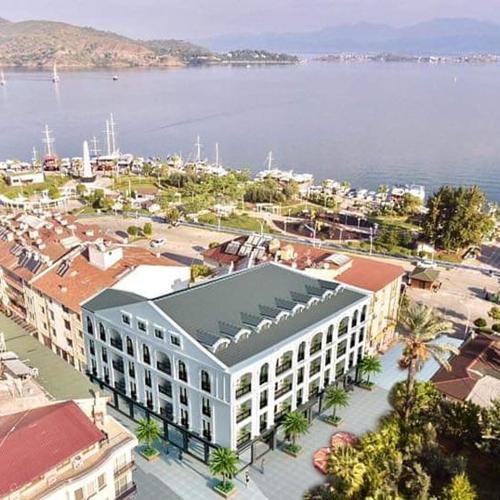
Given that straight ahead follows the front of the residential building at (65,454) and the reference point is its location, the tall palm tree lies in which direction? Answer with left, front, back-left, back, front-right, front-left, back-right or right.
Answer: front-left

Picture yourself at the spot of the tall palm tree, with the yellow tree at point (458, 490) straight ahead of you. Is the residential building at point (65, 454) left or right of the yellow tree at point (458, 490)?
right

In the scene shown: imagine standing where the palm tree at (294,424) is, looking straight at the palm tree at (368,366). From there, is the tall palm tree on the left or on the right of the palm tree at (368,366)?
right

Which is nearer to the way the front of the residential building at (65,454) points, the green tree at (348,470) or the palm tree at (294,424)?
the green tree

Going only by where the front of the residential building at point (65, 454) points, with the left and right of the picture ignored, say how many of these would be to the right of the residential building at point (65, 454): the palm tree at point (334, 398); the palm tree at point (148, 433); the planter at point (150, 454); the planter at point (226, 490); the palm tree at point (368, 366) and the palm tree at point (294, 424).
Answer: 0

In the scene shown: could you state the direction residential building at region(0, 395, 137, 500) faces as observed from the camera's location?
facing the viewer and to the right of the viewer

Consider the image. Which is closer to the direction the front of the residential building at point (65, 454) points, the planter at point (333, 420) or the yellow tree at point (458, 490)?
the yellow tree

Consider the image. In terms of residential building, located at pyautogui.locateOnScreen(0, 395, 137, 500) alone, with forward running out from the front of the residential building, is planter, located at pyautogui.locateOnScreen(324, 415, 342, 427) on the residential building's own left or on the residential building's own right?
on the residential building's own left
